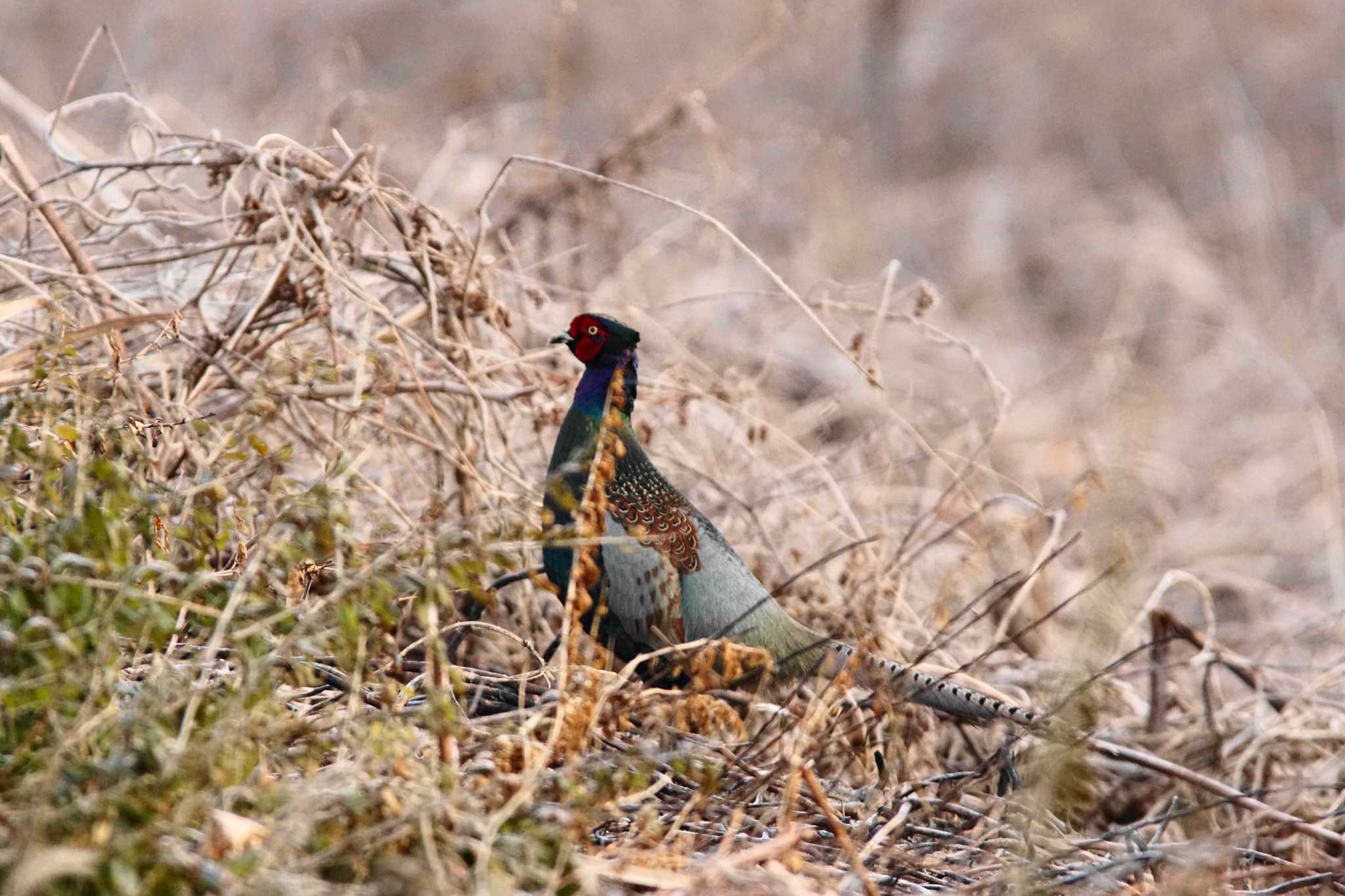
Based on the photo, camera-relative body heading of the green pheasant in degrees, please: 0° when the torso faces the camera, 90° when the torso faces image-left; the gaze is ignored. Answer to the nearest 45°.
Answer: approximately 90°
